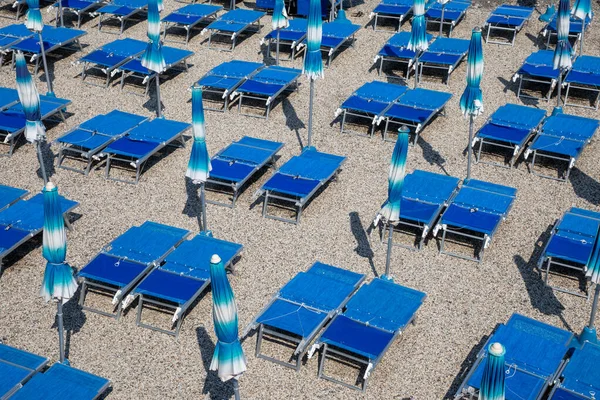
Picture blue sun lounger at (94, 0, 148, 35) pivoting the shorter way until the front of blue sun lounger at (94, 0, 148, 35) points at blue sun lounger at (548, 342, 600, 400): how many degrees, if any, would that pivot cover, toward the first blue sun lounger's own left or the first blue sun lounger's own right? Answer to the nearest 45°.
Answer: approximately 45° to the first blue sun lounger's own left

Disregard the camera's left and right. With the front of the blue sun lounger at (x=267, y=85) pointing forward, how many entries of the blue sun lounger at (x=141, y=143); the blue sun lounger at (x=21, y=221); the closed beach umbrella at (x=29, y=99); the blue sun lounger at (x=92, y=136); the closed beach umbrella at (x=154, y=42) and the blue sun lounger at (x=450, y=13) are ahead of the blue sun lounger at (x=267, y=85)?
5

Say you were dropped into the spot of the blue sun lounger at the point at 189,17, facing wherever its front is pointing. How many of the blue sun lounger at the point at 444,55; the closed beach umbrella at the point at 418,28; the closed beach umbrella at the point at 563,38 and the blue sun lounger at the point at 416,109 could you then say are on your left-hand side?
4

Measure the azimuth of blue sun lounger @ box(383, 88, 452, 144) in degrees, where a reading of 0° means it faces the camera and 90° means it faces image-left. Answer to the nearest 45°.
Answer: approximately 45°

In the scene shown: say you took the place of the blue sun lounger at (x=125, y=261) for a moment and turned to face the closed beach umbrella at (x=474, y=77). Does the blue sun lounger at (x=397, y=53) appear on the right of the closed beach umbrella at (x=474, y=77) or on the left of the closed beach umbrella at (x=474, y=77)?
left

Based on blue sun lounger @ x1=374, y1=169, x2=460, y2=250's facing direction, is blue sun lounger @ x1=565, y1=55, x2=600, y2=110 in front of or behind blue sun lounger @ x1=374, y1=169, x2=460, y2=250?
behind

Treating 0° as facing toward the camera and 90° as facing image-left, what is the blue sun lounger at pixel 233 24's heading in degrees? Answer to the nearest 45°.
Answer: approximately 45°
